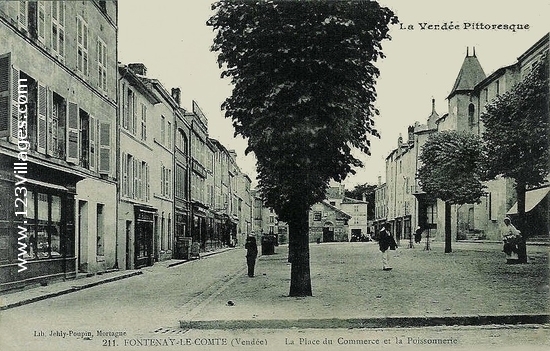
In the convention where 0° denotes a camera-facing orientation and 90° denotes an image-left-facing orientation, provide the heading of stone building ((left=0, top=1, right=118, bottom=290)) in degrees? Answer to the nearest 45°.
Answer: approximately 315°

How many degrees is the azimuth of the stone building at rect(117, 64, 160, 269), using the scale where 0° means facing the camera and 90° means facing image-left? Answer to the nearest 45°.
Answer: approximately 315°

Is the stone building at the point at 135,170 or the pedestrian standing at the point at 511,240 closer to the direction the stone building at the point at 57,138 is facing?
the pedestrian standing

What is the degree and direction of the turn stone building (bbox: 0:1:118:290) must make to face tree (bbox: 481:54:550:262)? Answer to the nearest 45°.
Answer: approximately 45° to its left

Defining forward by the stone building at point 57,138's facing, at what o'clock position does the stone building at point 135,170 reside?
the stone building at point 135,170 is roughly at 8 o'clock from the stone building at point 57,138.

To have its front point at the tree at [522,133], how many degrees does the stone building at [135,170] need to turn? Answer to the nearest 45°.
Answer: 0° — it already faces it
